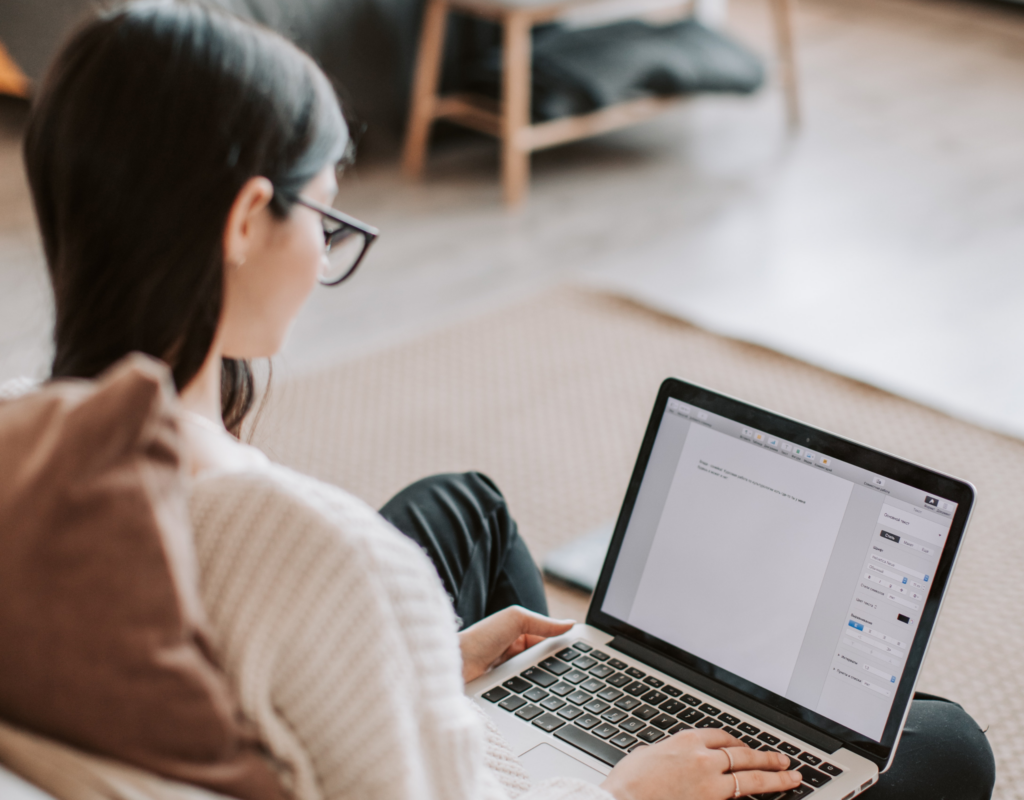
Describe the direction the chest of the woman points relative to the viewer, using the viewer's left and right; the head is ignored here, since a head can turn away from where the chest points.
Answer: facing away from the viewer and to the right of the viewer

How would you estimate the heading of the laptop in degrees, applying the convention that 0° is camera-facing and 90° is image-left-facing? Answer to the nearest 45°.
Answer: approximately 45°

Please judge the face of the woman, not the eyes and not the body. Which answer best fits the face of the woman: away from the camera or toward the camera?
away from the camera

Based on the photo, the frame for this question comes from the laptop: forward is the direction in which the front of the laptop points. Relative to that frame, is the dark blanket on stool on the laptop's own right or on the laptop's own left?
on the laptop's own right

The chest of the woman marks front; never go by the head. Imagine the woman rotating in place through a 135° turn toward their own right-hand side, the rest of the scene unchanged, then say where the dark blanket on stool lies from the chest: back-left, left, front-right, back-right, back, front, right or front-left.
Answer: back
